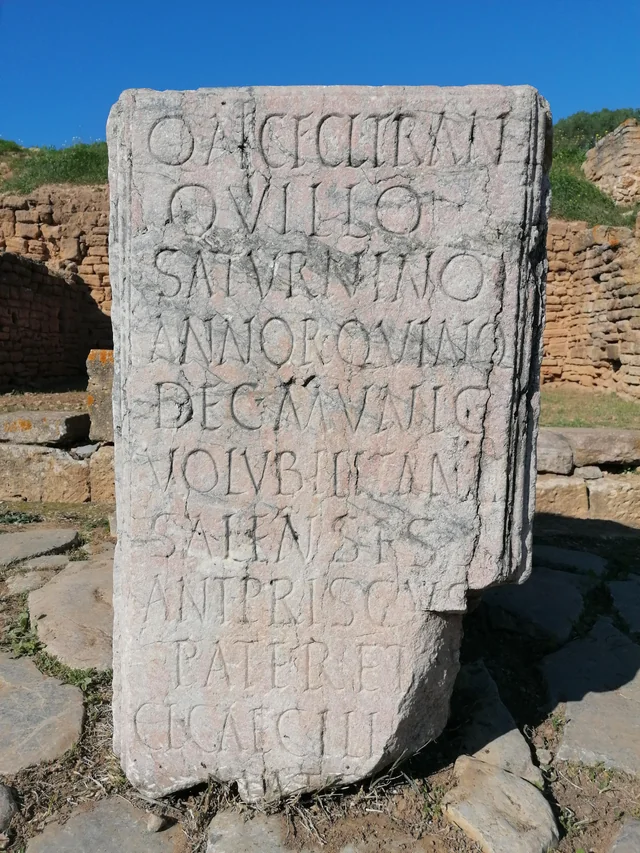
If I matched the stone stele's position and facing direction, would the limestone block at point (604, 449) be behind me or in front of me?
behind

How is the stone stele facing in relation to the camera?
toward the camera

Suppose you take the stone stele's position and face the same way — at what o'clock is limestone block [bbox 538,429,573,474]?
The limestone block is roughly at 7 o'clock from the stone stele.

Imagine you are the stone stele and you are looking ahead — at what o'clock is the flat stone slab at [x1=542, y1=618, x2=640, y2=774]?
The flat stone slab is roughly at 8 o'clock from the stone stele.

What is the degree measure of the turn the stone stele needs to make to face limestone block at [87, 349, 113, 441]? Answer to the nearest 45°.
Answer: approximately 135° to its right

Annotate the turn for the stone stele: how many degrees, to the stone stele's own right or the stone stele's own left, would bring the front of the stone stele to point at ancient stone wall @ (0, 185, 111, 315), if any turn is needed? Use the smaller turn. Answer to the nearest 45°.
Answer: approximately 135° to the stone stele's own right

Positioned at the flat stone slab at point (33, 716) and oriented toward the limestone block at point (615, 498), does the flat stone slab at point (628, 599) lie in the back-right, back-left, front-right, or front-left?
front-right

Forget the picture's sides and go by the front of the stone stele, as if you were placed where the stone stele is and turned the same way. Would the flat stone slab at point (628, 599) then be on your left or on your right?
on your left

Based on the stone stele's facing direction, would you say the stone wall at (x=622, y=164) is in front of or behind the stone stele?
behind

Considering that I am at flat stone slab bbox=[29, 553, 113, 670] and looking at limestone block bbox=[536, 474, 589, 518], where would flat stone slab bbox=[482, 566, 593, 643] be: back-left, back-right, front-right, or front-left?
front-right

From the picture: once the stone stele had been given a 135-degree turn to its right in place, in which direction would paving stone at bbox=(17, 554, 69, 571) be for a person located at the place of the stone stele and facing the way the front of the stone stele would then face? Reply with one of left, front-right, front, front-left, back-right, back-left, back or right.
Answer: front

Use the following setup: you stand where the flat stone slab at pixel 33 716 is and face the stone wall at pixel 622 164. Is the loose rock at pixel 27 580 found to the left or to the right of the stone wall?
left

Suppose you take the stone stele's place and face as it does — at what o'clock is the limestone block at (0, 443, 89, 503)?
The limestone block is roughly at 5 o'clock from the stone stele.
